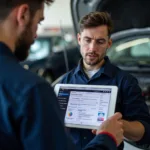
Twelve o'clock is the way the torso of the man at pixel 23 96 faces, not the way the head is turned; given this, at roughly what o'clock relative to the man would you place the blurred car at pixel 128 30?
The blurred car is roughly at 11 o'clock from the man.

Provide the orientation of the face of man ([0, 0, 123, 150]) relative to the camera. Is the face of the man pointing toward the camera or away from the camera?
away from the camera

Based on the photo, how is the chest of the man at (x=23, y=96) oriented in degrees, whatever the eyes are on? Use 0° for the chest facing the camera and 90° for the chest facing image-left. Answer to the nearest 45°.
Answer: approximately 225°
